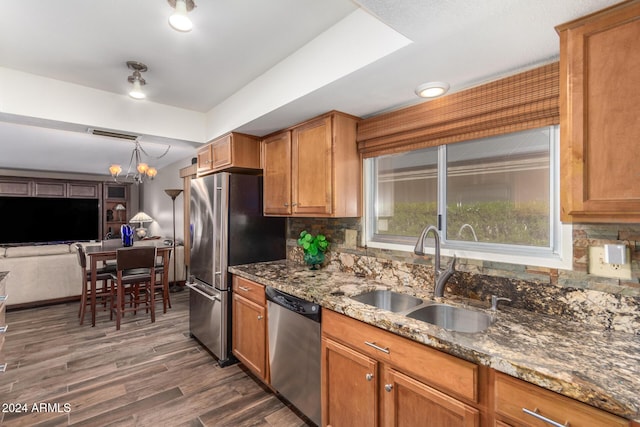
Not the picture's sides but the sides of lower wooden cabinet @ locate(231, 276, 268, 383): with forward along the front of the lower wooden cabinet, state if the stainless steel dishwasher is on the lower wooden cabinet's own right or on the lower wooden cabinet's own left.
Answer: on the lower wooden cabinet's own left

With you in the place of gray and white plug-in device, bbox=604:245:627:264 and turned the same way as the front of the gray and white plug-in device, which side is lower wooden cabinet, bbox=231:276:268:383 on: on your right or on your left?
on your right

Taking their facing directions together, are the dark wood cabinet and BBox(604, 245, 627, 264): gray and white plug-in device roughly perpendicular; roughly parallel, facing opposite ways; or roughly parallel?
roughly perpendicular

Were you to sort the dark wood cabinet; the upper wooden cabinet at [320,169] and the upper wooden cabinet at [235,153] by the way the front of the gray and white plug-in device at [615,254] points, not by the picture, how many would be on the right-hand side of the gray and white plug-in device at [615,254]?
3

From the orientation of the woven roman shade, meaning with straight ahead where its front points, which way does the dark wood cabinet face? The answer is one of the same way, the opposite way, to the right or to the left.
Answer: to the left

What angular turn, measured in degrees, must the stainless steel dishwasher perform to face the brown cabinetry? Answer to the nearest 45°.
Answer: approximately 90° to its left

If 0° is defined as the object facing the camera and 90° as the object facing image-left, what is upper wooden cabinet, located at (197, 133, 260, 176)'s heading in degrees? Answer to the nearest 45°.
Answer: approximately 45°
